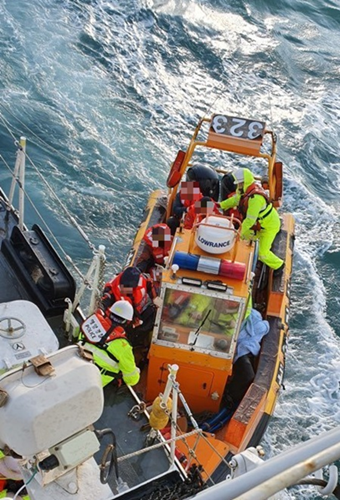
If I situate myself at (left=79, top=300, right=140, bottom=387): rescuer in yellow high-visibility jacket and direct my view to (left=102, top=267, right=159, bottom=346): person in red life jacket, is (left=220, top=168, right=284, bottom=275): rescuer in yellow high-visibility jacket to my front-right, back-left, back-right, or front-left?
front-right

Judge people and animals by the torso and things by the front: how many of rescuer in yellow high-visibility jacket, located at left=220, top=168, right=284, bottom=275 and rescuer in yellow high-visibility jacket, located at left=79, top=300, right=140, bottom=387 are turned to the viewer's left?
1

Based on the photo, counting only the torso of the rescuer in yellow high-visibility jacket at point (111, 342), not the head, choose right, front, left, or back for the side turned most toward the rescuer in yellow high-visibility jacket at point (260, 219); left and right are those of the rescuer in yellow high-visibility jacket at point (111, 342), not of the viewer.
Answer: front

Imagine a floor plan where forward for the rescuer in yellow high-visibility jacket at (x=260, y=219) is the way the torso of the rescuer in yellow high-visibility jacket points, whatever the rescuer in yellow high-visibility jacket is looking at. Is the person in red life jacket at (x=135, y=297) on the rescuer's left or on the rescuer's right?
on the rescuer's left

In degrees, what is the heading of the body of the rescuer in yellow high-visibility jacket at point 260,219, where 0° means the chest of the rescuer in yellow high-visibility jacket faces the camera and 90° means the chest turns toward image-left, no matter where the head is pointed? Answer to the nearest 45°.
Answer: approximately 90°

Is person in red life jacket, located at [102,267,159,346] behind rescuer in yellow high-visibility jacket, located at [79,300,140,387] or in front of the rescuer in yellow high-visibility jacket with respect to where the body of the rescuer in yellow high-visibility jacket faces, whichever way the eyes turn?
in front

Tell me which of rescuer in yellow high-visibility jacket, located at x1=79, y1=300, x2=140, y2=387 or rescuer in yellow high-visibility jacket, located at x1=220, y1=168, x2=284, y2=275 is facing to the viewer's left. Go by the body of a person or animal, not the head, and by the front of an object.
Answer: rescuer in yellow high-visibility jacket, located at x1=220, y1=168, x2=284, y2=275

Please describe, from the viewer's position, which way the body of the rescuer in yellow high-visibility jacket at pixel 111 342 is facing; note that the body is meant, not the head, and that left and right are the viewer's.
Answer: facing away from the viewer and to the right of the viewer
